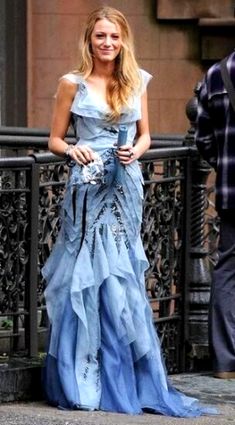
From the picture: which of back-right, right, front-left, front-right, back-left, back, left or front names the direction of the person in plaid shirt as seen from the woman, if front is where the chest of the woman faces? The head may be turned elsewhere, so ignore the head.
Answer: back-left
